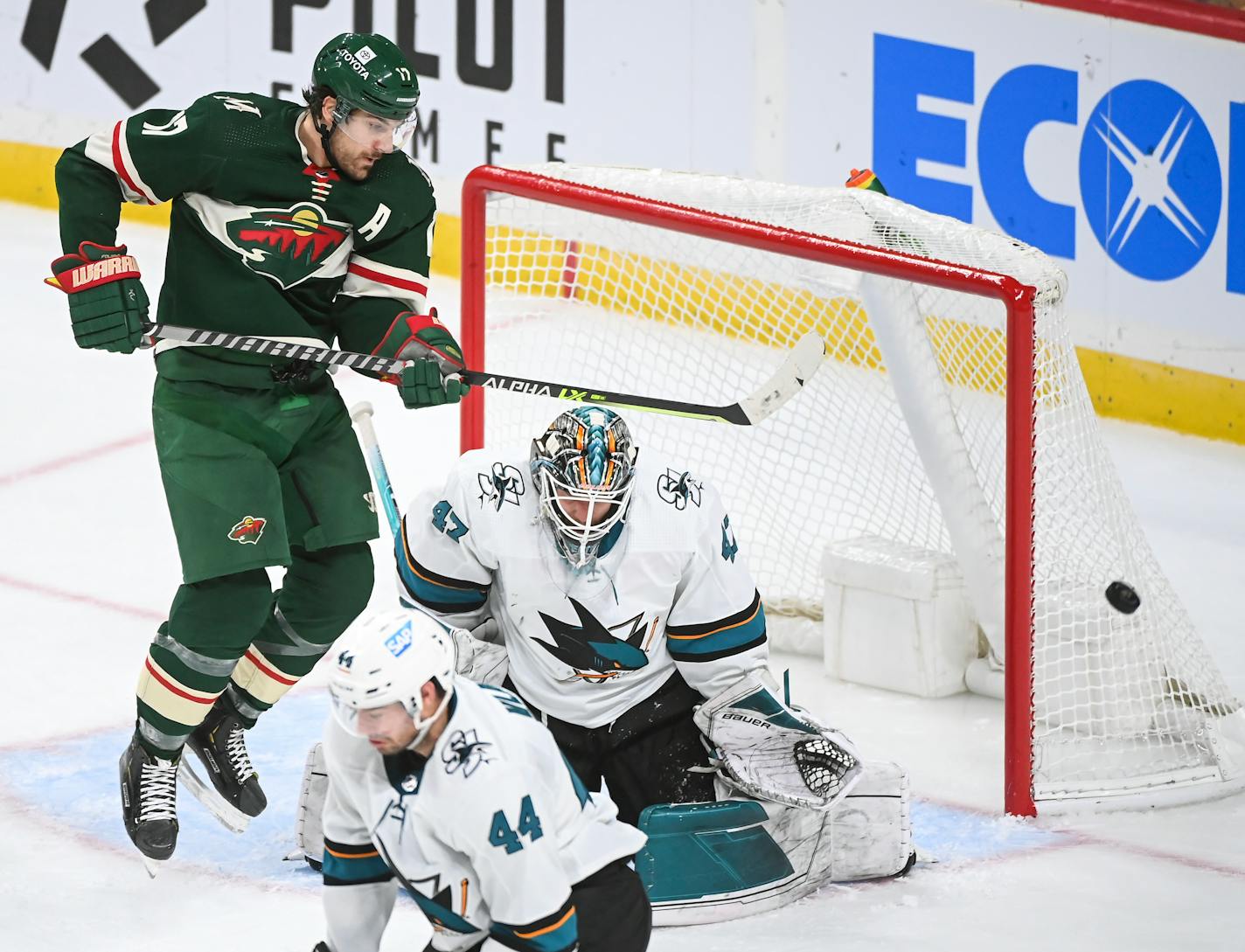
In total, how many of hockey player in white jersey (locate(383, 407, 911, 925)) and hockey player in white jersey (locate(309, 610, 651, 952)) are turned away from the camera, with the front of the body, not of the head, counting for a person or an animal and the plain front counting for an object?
0

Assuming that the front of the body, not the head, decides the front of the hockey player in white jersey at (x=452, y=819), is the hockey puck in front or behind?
behind

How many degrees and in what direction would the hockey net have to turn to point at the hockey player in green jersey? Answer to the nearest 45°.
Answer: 0° — it already faces them

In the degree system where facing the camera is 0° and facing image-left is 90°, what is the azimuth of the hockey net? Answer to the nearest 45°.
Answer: approximately 45°

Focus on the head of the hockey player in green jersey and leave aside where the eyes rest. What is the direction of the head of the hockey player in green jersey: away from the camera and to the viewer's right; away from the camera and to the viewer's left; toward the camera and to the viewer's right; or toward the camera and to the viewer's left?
toward the camera and to the viewer's right

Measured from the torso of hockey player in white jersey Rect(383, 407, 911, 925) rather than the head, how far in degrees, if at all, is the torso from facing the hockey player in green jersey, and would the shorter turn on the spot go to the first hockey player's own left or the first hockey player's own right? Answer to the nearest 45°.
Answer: approximately 90° to the first hockey player's own right

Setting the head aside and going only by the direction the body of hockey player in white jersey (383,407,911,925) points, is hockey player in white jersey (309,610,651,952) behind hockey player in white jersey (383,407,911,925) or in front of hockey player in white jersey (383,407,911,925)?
in front

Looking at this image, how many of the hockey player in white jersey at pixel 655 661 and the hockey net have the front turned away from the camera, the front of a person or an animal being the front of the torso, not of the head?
0

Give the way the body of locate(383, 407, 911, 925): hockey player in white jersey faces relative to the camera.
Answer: toward the camera

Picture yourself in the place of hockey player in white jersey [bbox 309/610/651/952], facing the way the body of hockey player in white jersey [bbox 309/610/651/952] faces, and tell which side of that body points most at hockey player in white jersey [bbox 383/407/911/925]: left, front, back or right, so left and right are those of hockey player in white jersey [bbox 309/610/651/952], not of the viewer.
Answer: back

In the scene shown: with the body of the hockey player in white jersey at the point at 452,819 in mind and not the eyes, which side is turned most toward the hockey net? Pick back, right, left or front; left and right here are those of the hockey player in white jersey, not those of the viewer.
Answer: back

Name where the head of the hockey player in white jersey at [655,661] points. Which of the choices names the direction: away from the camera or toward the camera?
toward the camera

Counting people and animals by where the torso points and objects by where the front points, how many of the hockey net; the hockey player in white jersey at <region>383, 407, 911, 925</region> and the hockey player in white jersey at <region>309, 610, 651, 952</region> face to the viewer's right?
0

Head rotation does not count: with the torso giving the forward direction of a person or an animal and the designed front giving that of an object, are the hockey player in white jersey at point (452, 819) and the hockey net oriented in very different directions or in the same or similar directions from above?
same or similar directions

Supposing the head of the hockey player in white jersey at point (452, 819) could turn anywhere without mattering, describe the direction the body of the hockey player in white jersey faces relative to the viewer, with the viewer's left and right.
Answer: facing the viewer and to the left of the viewer

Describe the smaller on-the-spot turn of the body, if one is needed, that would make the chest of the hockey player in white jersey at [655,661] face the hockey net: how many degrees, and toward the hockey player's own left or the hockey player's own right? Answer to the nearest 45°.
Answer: approximately 135° to the hockey player's own left
